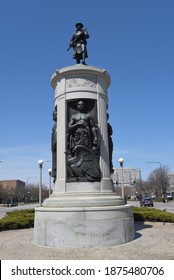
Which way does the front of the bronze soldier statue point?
toward the camera
